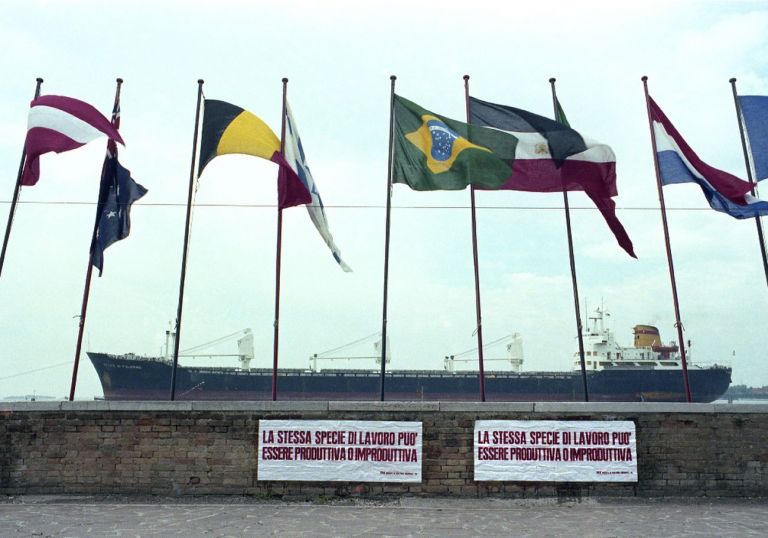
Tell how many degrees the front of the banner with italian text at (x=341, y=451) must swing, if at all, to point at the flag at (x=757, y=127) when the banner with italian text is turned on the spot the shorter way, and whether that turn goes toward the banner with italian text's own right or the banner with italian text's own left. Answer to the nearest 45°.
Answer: approximately 90° to the banner with italian text's own left

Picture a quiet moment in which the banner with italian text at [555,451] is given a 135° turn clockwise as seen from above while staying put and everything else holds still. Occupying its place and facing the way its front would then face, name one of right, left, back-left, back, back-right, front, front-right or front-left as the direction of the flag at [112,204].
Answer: front-left

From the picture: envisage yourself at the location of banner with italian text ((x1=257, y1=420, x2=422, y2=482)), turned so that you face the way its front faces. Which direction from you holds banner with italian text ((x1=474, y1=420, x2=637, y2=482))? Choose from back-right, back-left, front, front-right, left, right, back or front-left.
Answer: left

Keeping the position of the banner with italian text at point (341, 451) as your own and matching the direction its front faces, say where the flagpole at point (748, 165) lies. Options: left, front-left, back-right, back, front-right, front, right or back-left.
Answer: left

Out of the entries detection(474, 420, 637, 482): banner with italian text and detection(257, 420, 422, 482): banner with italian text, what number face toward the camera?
2

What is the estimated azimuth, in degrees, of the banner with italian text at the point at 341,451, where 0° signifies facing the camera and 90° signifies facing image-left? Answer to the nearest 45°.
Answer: approximately 0°
